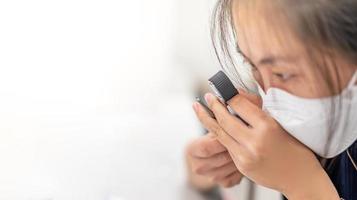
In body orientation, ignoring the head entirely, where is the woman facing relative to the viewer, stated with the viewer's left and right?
facing the viewer and to the left of the viewer
